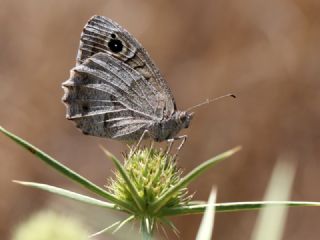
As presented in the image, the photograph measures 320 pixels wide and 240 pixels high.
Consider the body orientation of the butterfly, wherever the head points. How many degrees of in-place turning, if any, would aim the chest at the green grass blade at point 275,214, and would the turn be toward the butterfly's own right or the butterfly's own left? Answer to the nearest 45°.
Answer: approximately 45° to the butterfly's own right

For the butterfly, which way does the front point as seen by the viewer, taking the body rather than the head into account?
to the viewer's right
